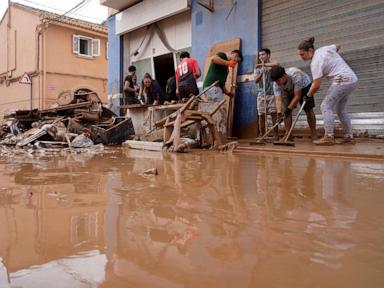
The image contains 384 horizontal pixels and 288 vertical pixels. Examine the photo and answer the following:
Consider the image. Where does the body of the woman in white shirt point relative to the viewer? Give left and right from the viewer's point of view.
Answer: facing to the left of the viewer

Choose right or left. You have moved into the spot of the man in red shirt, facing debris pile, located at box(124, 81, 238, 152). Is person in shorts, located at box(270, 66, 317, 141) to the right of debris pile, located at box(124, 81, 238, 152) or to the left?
left

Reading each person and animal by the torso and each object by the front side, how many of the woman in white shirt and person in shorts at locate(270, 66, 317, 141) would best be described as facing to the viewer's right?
0

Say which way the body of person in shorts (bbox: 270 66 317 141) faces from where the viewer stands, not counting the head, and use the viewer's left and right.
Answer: facing the viewer and to the left of the viewer

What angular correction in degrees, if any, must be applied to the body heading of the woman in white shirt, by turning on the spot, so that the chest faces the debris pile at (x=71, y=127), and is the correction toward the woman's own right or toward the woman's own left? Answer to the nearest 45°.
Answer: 0° — they already face it

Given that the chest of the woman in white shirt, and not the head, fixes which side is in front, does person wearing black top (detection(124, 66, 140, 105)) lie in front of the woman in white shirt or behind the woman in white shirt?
in front

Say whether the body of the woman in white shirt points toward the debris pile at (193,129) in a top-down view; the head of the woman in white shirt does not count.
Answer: yes

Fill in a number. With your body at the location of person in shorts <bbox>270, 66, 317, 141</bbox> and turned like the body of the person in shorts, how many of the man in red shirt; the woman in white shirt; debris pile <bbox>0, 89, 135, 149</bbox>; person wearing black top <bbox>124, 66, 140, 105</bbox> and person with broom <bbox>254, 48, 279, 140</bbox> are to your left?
1
